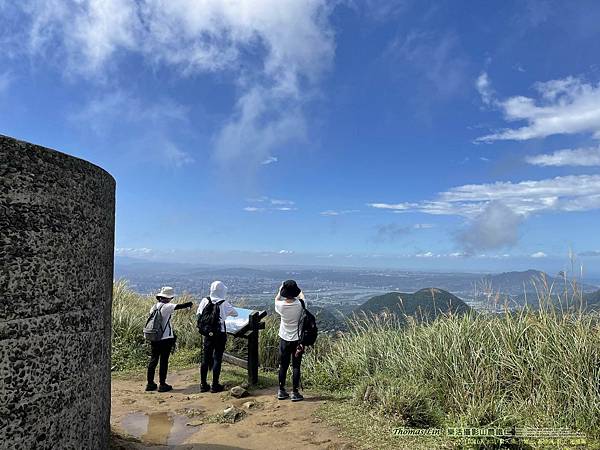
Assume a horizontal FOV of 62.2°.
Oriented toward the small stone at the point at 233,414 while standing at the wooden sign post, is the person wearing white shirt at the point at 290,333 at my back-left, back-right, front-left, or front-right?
front-left

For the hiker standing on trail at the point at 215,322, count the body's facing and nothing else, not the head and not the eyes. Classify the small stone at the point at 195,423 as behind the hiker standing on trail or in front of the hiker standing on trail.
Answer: behind

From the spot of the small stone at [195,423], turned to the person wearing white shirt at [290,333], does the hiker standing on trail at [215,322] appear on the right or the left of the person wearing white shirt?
left

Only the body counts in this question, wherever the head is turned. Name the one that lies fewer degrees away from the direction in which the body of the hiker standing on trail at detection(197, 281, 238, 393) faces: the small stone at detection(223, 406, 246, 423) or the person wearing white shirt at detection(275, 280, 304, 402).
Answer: the person wearing white shirt

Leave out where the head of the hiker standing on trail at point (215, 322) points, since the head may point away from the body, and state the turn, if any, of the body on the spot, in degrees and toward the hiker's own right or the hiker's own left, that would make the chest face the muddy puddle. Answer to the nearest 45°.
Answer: approximately 180°

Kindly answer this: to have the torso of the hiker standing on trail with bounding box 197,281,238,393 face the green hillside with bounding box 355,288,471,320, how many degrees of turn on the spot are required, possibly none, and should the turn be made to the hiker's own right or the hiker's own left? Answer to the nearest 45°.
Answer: approximately 45° to the hiker's own right

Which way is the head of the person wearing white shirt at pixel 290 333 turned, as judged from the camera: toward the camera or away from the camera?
away from the camera

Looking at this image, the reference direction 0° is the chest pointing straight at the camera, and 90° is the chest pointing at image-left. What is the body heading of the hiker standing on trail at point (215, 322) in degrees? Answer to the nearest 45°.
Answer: approximately 225°

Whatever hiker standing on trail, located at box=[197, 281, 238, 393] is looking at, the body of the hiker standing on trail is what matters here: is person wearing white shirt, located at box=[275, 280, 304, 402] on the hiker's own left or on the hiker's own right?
on the hiker's own right

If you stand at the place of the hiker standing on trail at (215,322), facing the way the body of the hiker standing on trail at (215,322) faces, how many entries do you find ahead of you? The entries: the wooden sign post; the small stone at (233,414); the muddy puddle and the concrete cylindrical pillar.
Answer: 1

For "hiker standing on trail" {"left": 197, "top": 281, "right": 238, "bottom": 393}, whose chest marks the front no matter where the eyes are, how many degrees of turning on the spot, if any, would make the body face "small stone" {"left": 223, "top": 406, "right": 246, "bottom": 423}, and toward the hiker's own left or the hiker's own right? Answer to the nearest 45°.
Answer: approximately 135° to the hiker's own right
